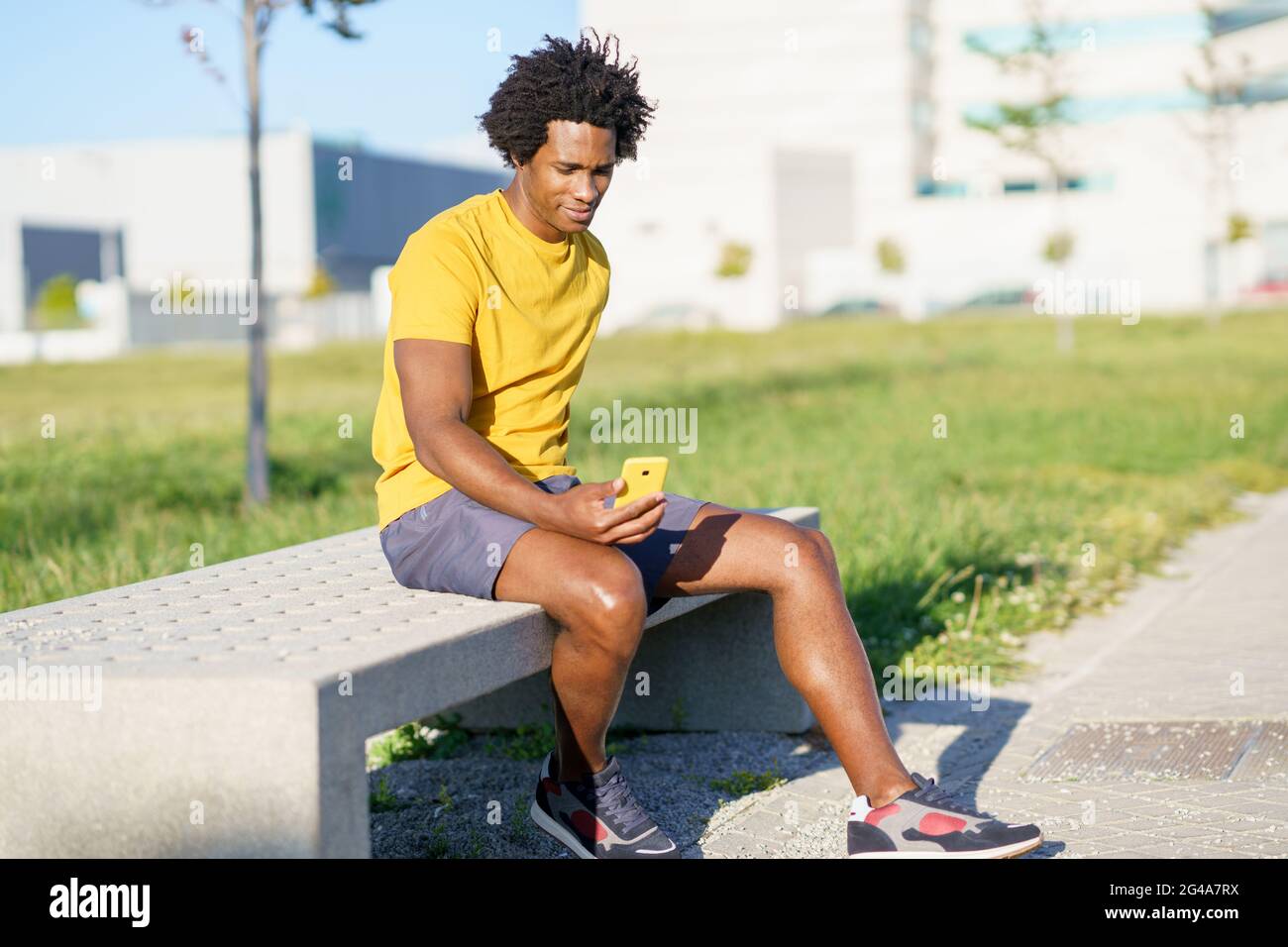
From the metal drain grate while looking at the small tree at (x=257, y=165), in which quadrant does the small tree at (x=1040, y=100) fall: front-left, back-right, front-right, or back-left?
front-right

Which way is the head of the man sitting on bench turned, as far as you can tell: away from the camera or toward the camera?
toward the camera

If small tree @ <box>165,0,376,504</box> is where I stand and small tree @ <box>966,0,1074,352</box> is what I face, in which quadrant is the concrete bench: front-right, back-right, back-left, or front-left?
back-right

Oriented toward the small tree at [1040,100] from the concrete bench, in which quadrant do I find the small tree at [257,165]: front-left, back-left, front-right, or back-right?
front-left

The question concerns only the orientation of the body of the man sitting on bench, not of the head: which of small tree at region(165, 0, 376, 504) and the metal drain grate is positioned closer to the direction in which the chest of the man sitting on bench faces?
the metal drain grate

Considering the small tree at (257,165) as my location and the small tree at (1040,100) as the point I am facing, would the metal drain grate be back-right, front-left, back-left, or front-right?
back-right

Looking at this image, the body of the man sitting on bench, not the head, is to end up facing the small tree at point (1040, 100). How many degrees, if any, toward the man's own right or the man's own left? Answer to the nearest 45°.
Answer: approximately 135° to the man's own left

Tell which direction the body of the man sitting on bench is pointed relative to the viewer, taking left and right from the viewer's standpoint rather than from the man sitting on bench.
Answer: facing the viewer and to the right of the viewer

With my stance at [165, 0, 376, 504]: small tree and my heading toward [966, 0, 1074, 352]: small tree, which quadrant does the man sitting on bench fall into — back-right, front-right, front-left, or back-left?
back-right

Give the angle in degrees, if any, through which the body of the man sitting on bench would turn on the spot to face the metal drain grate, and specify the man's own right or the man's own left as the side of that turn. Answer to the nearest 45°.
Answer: approximately 90° to the man's own left
